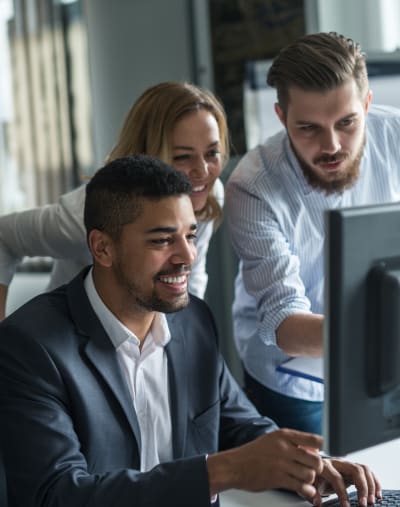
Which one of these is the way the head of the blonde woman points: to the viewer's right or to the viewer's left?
to the viewer's right

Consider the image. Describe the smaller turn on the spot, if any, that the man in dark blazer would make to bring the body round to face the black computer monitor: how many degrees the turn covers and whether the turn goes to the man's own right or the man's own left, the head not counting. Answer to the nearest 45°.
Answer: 0° — they already face it

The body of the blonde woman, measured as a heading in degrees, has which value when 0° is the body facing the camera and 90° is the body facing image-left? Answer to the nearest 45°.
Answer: approximately 315°

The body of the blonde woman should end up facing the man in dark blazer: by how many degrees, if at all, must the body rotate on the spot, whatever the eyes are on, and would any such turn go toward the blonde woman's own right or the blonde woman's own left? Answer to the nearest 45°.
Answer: approximately 45° to the blonde woman's own right
